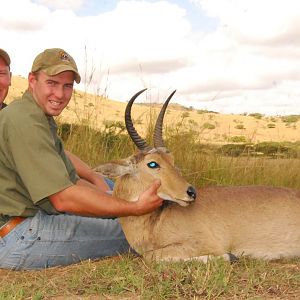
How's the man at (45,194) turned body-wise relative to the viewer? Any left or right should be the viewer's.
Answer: facing to the right of the viewer

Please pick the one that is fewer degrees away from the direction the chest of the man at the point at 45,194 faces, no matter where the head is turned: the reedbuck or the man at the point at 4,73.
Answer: the reedbuck

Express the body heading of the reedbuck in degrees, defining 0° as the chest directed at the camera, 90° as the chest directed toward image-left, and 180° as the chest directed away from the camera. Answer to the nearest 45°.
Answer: approximately 90°

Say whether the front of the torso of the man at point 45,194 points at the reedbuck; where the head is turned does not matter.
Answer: yes
